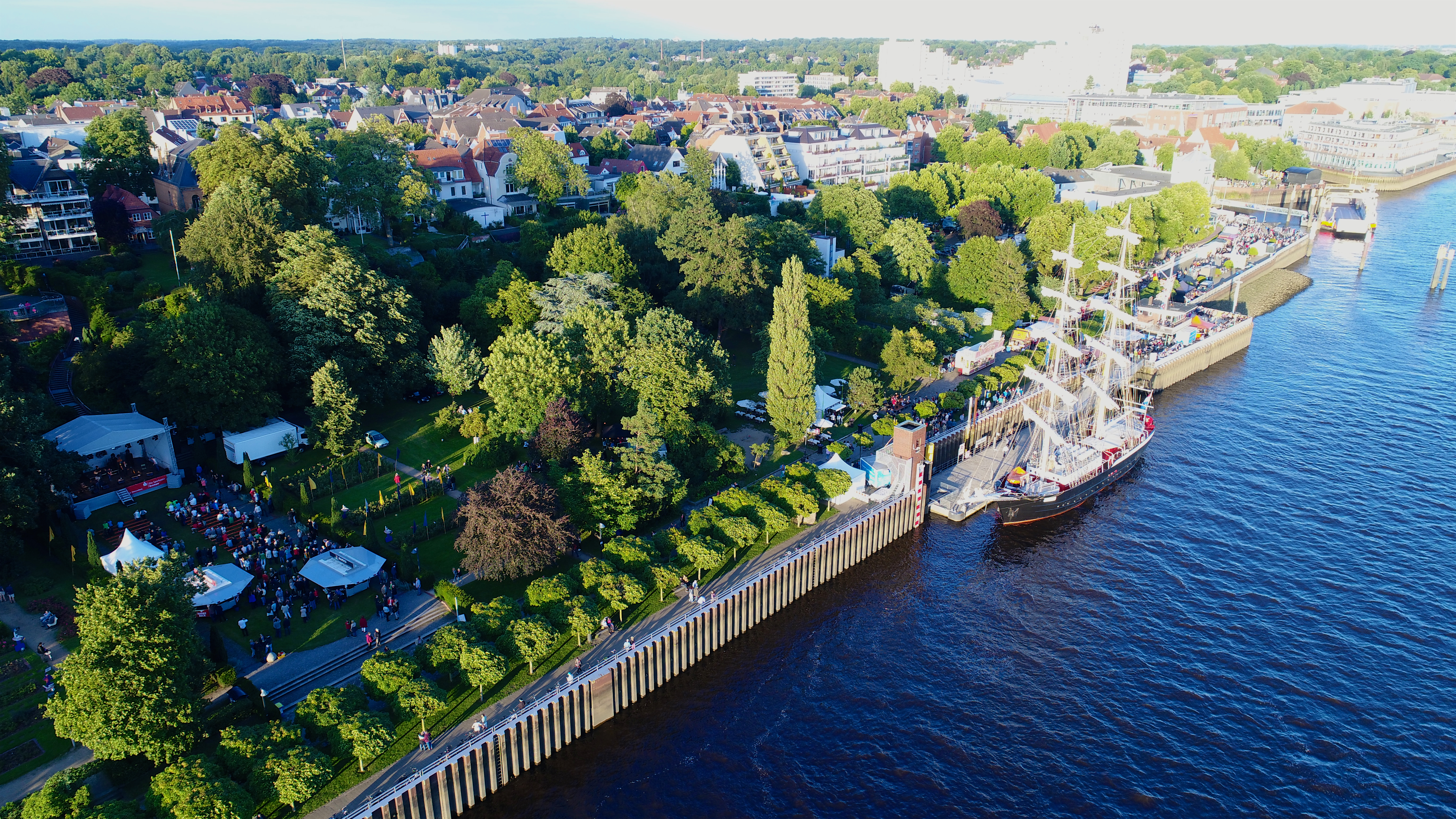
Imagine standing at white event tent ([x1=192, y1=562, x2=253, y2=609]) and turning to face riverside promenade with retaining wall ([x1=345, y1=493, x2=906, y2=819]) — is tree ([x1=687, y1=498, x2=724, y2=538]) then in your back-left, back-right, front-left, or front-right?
front-left

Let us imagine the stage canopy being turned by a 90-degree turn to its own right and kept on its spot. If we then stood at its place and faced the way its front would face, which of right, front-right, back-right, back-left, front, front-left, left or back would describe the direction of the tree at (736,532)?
left

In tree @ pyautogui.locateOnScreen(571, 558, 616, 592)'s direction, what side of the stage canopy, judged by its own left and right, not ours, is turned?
front

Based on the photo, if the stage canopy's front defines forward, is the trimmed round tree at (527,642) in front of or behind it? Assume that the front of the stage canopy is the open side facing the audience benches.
in front

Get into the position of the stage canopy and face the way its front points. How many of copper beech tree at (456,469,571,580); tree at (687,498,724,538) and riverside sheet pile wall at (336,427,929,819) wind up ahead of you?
3

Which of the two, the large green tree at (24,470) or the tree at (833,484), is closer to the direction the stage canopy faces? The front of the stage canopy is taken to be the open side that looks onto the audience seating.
the tree at (833,484)

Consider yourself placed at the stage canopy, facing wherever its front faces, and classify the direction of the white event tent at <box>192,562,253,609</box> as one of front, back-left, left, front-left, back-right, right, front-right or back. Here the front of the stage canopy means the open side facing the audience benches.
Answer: front-right

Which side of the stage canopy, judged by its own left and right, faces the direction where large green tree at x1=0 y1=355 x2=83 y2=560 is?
right

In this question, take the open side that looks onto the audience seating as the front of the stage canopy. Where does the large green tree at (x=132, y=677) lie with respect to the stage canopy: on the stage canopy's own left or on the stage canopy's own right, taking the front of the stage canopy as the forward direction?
on the stage canopy's own right

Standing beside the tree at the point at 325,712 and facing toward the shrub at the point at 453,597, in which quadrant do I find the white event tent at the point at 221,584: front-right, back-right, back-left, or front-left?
front-left

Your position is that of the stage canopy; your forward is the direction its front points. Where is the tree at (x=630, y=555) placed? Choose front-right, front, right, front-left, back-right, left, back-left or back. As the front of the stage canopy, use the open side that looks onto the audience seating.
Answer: front

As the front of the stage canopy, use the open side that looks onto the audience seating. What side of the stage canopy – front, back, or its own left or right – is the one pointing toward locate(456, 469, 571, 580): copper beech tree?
front

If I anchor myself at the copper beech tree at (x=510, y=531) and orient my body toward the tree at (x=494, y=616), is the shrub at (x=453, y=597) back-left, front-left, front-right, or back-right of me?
front-right

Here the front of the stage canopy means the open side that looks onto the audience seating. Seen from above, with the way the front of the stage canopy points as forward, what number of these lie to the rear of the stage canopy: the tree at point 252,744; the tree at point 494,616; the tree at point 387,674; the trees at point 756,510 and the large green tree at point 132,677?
0

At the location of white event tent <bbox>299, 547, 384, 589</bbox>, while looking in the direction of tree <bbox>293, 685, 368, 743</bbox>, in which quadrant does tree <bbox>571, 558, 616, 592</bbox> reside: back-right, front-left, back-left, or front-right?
front-left

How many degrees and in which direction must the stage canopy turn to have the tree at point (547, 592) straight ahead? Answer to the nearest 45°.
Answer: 0° — it already faces it

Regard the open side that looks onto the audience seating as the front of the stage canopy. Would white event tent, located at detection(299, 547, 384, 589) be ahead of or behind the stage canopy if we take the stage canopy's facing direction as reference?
ahead

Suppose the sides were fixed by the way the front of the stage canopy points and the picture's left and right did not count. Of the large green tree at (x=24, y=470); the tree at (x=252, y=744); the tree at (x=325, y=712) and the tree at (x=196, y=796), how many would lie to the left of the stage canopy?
0

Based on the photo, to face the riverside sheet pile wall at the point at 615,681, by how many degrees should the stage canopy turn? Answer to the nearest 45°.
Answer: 0° — it already faces it

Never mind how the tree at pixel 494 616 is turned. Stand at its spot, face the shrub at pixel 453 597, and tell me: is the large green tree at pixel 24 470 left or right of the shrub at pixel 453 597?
left

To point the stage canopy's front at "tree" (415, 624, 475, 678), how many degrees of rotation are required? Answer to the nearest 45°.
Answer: approximately 45° to its right

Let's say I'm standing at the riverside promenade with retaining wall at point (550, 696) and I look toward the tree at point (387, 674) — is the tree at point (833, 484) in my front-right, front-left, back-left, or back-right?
back-right
